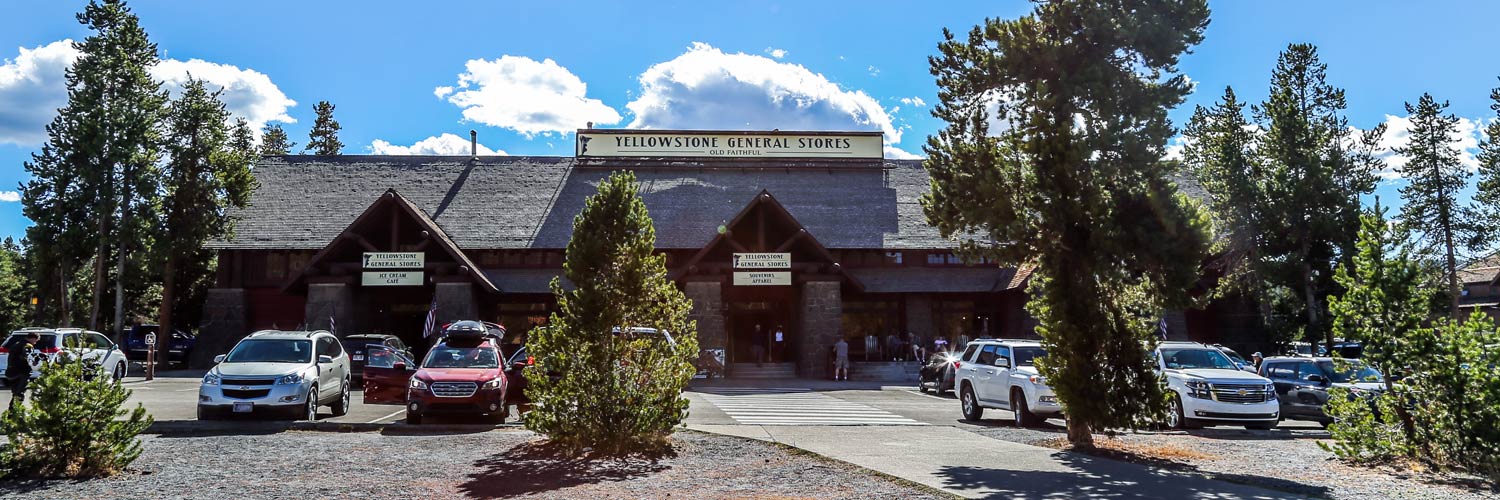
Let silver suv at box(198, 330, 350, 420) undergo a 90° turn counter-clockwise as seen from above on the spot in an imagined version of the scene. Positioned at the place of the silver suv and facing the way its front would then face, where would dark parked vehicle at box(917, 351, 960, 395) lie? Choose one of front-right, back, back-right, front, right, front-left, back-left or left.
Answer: front-left

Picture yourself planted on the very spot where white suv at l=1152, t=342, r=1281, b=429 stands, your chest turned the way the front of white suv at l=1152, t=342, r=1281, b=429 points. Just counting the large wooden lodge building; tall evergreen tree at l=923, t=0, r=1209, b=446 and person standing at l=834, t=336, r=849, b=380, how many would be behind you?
2

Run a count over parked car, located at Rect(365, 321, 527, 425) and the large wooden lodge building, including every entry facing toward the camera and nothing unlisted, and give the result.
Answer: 2

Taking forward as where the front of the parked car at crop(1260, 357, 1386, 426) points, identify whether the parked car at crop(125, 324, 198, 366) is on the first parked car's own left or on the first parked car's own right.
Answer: on the first parked car's own right

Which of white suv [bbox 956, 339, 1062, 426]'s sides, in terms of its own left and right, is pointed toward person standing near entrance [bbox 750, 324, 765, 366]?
back

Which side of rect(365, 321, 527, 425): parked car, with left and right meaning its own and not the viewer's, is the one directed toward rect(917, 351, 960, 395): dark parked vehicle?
left

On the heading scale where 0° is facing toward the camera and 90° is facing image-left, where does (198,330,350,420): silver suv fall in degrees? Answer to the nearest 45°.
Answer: approximately 45°

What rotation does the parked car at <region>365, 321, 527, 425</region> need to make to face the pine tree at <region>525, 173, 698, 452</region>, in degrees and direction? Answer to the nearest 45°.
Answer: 0° — it already faces it

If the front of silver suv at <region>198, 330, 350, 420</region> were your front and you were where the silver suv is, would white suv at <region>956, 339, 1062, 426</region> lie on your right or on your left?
on your left

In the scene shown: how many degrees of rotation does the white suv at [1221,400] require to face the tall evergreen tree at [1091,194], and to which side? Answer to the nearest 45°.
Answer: approximately 45° to its right

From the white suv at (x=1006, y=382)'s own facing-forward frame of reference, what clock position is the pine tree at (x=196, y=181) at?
The pine tree is roughly at 5 o'clock from the white suv.
